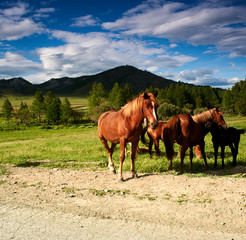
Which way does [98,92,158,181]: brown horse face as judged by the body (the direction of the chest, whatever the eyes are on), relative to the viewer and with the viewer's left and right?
facing the viewer and to the right of the viewer

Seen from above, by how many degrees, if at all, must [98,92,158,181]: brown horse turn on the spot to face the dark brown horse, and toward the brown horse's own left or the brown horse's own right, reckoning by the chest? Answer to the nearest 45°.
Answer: approximately 90° to the brown horse's own left

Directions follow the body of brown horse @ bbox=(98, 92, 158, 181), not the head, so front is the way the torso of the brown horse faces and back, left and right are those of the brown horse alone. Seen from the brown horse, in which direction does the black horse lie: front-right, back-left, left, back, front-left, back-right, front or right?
left

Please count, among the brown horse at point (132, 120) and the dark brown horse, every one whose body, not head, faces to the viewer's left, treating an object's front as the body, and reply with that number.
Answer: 0

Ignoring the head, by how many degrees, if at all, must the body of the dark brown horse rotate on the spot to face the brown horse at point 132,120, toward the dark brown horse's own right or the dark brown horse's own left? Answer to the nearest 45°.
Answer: approximately 180°

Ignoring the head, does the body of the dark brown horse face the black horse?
yes

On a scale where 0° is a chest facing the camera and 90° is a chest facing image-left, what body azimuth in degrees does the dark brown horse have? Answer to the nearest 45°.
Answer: approximately 225°
